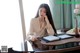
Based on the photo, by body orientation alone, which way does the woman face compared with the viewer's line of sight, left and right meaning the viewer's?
facing the viewer

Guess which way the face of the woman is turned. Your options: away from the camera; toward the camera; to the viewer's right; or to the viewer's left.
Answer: toward the camera
